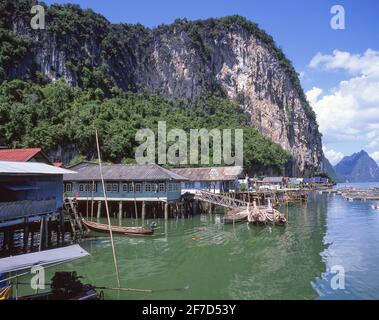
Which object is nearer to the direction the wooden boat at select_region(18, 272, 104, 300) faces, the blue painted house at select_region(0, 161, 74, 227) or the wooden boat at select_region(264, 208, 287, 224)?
the blue painted house

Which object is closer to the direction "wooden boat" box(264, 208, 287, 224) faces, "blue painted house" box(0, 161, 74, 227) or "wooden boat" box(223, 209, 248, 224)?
the wooden boat

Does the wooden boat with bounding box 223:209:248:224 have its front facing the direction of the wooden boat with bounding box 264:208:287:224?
no

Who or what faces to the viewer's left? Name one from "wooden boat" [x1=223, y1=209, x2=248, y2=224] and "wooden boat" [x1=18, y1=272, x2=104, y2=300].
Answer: "wooden boat" [x1=18, y1=272, x2=104, y2=300]

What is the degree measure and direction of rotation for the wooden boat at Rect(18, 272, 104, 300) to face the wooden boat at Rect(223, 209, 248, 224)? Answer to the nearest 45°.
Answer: approximately 135° to its right

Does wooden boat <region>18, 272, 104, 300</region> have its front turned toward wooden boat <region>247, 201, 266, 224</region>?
no

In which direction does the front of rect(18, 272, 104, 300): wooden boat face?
to the viewer's left

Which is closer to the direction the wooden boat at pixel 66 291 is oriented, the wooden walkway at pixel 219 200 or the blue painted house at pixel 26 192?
the blue painted house

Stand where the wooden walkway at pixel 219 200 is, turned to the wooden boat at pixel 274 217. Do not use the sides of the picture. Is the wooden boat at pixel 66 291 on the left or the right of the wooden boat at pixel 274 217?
right

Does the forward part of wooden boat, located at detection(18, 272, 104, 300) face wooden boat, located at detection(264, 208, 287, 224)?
no

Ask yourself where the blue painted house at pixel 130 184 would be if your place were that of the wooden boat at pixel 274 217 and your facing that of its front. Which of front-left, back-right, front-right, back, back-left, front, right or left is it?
front-left

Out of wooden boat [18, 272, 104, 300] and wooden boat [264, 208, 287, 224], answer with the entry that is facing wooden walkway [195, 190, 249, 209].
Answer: wooden boat [264, 208, 287, 224]

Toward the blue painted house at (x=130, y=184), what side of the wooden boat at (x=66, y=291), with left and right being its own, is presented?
right

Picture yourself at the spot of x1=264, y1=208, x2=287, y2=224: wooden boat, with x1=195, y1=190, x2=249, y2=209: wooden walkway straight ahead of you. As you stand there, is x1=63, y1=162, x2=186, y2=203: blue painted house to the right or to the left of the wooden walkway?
left

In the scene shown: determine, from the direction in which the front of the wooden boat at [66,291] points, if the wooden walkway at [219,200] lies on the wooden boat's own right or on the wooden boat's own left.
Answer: on the wooden boat's own right
